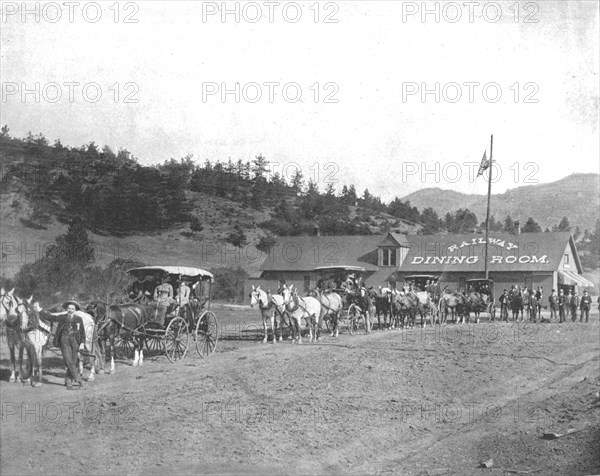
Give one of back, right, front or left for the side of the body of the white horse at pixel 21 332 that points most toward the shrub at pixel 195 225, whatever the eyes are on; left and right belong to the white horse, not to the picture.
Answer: back

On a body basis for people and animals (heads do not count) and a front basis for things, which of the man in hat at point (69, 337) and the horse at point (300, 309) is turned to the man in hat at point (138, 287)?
the horse

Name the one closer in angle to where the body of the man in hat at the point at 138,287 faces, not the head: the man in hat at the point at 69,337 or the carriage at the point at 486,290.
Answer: the man in hat

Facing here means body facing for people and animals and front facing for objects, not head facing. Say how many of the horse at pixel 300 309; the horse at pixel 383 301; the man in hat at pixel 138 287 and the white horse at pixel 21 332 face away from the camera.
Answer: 0

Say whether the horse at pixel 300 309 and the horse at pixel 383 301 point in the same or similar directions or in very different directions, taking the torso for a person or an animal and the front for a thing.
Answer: same or similar directions

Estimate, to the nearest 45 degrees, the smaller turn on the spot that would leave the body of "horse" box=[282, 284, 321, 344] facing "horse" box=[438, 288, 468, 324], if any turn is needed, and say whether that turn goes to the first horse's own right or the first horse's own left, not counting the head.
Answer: approximately 180°

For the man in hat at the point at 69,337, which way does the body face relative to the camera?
toward the camera

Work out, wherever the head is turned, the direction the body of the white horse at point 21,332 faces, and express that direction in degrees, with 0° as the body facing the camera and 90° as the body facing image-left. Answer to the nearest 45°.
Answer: approximately 45°

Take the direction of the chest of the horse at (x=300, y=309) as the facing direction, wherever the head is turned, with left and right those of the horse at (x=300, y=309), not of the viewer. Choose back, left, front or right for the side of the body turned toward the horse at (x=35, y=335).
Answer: front

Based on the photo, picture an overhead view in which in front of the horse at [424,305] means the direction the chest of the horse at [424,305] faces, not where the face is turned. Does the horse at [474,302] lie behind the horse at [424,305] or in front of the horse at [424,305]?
behind

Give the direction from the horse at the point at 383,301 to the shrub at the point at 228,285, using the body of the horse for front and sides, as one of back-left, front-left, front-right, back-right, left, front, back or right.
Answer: right

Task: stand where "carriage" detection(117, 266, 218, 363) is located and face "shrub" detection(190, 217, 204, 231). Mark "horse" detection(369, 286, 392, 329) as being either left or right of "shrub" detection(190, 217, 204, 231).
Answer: right

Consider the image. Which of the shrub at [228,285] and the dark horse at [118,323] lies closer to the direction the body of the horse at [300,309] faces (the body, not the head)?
the dark horse

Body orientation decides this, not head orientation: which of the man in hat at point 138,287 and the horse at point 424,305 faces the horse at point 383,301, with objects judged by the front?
the horse at point 424,305

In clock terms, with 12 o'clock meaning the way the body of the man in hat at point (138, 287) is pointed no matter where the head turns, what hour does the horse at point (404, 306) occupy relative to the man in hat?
The horse is roughly at 6 o'clock from the man in hat.

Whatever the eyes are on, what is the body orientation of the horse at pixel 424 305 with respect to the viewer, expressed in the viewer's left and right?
facing the viewer and to the left of the viewer

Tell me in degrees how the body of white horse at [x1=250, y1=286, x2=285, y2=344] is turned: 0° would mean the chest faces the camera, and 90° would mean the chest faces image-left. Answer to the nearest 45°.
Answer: approximately 45°

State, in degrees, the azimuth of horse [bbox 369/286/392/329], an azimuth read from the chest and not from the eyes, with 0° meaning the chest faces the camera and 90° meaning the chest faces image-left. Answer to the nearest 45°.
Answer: approximately 45°
